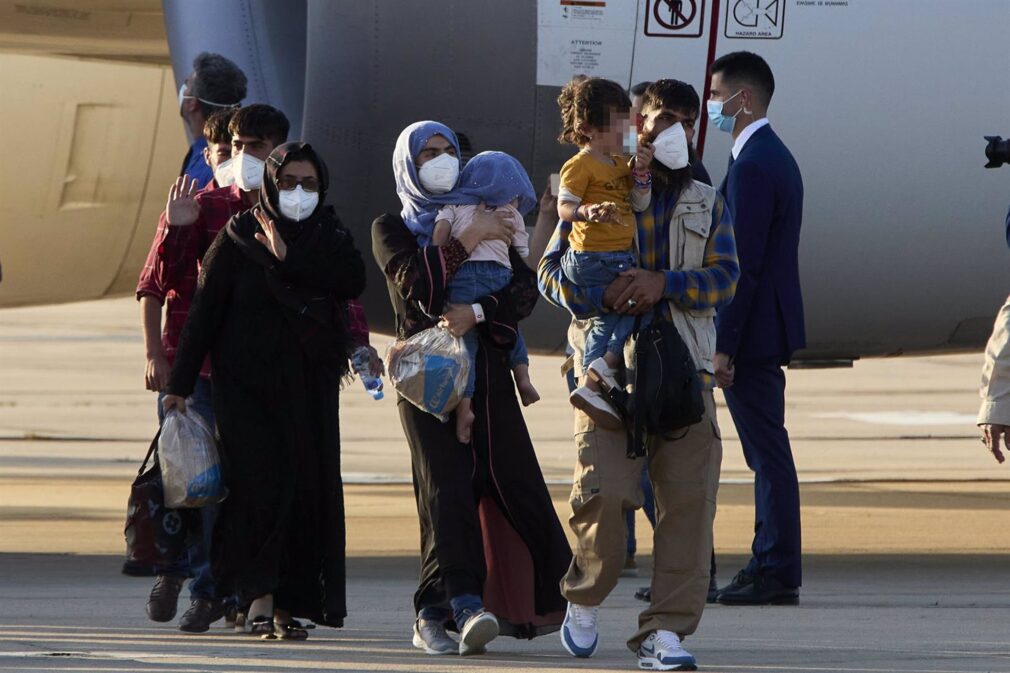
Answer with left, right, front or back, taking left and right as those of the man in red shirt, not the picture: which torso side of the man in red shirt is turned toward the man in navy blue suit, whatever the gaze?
left

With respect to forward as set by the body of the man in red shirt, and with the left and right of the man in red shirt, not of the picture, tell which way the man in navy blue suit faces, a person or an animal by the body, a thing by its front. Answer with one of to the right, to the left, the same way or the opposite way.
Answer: to the right

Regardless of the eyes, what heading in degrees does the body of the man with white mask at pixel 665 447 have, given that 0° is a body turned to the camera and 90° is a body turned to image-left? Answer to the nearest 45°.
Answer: approximately 0°

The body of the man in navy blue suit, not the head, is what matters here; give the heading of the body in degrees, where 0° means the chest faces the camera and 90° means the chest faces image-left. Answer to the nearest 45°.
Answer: approximately 90°

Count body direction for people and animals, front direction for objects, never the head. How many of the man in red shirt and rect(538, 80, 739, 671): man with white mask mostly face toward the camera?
2

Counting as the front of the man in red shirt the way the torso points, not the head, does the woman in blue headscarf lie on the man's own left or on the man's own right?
on the man's own left

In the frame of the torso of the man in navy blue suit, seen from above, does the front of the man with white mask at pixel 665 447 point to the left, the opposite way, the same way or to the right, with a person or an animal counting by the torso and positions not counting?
to the left

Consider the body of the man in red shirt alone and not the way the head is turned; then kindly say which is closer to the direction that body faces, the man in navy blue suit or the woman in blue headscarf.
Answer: the woman in blue headscarf

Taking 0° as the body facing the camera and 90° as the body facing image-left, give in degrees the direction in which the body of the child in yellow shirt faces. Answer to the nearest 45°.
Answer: approximately 315°
